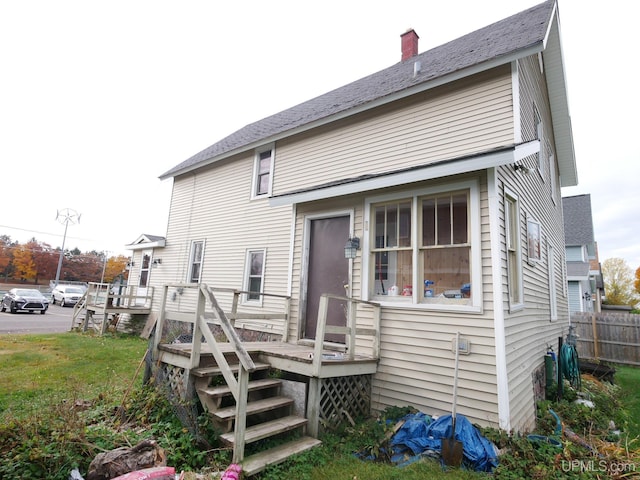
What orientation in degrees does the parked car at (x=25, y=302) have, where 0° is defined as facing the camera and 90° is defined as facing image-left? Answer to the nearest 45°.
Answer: approximately 315°

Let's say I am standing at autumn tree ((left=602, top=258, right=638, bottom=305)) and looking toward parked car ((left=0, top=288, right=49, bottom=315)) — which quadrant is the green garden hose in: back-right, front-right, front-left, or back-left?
front-left

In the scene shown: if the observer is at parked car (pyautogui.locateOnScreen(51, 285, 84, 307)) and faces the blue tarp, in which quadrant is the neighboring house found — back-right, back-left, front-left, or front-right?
front-left

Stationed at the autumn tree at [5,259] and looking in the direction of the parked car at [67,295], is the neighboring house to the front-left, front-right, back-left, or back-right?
front-left

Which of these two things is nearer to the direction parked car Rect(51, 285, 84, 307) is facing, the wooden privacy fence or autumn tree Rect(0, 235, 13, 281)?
the wooden privacy fence

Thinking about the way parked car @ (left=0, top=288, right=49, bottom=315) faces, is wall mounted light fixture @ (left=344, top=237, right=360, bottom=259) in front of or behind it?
in front

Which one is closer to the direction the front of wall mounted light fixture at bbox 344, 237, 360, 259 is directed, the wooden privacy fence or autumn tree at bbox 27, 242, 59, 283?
the autumn tree

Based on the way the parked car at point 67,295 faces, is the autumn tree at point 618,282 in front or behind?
in front

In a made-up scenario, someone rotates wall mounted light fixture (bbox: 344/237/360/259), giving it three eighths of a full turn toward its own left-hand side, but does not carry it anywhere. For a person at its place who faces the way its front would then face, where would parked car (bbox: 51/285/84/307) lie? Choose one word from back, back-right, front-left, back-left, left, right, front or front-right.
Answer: back-left

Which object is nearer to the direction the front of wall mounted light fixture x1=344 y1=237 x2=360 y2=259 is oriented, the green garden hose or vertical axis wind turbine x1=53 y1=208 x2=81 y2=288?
the vertical axis wind turbine

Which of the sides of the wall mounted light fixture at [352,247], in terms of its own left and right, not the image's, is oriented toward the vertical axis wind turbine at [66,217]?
right

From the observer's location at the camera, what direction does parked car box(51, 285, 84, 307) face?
facing the viewer and to the right of the viewer

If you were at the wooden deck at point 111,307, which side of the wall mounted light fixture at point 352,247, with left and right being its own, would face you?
right

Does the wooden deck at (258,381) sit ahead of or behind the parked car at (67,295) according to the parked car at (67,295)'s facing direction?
ahead

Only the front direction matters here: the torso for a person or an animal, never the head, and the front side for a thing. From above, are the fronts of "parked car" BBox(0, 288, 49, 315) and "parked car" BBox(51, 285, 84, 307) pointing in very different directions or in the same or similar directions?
same or similar directions

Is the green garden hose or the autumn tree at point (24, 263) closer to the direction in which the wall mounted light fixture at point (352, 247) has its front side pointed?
the autumn tree
